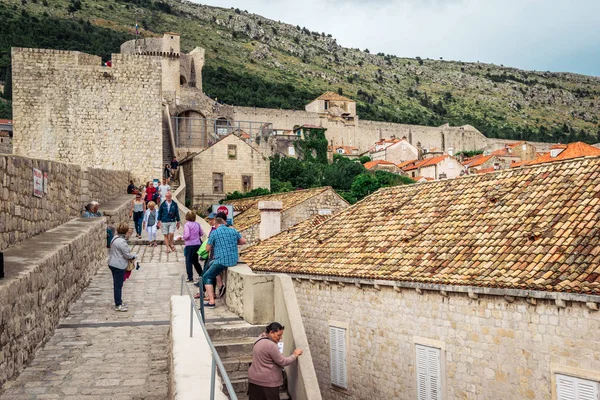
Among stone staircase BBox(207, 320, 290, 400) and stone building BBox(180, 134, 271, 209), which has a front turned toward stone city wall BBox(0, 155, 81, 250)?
the stone building

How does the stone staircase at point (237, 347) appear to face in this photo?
toward the camera

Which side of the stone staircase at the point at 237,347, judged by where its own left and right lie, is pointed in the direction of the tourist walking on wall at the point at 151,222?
back

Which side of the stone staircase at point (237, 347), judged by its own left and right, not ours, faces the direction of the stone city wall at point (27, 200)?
right

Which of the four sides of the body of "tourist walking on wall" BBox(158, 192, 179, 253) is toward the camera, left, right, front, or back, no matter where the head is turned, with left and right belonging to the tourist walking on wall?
front

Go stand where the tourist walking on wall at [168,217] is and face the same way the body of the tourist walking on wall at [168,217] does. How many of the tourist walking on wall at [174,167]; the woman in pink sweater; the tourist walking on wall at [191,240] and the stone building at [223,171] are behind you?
2

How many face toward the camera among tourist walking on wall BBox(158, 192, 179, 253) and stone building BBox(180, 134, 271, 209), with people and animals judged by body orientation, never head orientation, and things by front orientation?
2

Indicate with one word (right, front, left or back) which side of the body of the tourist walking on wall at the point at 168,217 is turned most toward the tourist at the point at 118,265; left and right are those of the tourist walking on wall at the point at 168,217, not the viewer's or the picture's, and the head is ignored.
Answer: front

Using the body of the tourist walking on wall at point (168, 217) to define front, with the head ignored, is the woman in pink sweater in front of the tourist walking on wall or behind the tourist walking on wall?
in front

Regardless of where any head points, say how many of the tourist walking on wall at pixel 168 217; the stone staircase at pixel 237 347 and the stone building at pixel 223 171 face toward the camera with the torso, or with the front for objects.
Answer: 3

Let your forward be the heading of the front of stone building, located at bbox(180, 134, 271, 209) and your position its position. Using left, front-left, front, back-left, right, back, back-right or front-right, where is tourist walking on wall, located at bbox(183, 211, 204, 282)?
front

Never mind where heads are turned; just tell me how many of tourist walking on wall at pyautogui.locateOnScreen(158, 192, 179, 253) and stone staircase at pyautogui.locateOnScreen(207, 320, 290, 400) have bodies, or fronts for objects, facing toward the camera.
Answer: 2

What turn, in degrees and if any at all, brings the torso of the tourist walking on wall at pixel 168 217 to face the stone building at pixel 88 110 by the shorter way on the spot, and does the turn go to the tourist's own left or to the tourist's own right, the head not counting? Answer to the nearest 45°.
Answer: approximately 180°

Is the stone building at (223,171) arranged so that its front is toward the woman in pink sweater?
yes
